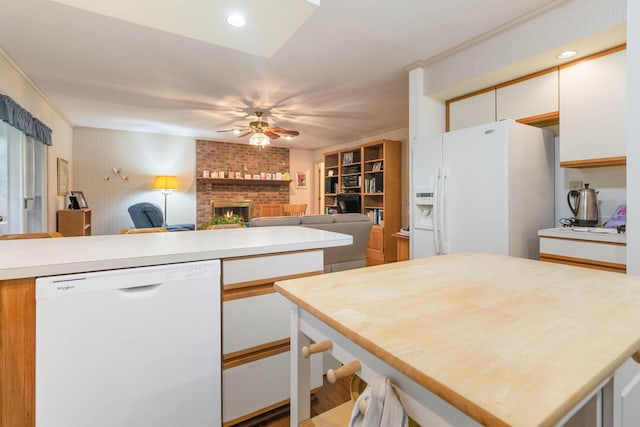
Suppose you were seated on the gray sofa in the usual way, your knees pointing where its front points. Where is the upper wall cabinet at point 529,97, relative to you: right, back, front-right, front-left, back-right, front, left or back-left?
back-right

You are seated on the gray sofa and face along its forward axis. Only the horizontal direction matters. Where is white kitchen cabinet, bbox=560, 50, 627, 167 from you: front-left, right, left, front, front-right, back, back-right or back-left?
back-right

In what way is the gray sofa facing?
away from the camera

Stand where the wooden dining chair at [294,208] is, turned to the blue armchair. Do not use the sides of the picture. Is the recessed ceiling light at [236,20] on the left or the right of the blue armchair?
left

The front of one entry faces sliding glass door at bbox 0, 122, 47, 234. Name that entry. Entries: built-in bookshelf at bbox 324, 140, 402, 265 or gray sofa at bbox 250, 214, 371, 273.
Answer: the built-in bookshelf

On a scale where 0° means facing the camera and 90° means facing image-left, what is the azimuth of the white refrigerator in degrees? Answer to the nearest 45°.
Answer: approximately 45°

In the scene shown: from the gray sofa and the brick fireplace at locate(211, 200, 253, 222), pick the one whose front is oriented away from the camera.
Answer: the gray sofa

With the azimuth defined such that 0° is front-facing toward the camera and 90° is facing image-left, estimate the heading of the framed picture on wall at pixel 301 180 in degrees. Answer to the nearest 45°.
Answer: approximately 0°

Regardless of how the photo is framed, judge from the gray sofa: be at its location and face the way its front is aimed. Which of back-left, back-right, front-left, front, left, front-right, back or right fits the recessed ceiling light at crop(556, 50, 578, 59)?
back-right

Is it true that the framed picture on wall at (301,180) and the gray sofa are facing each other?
yes

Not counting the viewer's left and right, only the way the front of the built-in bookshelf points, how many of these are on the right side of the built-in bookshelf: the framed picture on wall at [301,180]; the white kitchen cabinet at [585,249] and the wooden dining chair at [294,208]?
2
